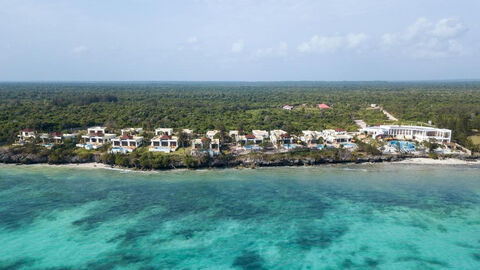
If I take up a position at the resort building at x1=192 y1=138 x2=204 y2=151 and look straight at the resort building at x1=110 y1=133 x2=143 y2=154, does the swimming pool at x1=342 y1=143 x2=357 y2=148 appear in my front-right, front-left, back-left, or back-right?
back-right

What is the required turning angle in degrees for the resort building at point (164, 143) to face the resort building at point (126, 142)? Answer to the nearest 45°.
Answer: approximately 90° to its right

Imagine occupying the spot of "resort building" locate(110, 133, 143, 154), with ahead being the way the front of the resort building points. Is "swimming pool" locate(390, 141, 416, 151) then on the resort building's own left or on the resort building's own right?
on the resort building's own left

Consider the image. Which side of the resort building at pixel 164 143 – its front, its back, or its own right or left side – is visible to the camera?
front

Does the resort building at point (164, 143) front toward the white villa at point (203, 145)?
no

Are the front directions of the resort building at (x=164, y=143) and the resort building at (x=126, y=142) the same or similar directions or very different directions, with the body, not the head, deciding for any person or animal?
same or similar directions

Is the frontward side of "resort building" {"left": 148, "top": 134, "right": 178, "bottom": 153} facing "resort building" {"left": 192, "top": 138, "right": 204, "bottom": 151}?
no

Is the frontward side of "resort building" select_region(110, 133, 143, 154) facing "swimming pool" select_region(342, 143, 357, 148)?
no

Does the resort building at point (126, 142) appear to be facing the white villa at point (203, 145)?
no

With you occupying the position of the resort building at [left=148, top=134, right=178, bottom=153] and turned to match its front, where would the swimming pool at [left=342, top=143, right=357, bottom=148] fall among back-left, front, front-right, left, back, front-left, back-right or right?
left

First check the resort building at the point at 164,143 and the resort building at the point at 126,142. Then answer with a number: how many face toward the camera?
2

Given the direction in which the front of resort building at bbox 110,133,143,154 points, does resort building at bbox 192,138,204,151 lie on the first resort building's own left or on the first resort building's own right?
on the first resort building's own left

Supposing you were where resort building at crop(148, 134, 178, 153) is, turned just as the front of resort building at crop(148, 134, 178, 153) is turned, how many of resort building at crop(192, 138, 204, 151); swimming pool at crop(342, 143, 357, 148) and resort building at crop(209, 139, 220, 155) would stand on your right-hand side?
0

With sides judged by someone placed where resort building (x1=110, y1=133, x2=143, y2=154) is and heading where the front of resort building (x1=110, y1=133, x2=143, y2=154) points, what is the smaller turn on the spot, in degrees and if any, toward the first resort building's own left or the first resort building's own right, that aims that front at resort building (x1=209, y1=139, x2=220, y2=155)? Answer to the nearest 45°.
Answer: approximately 45° to the first resort building's own left
